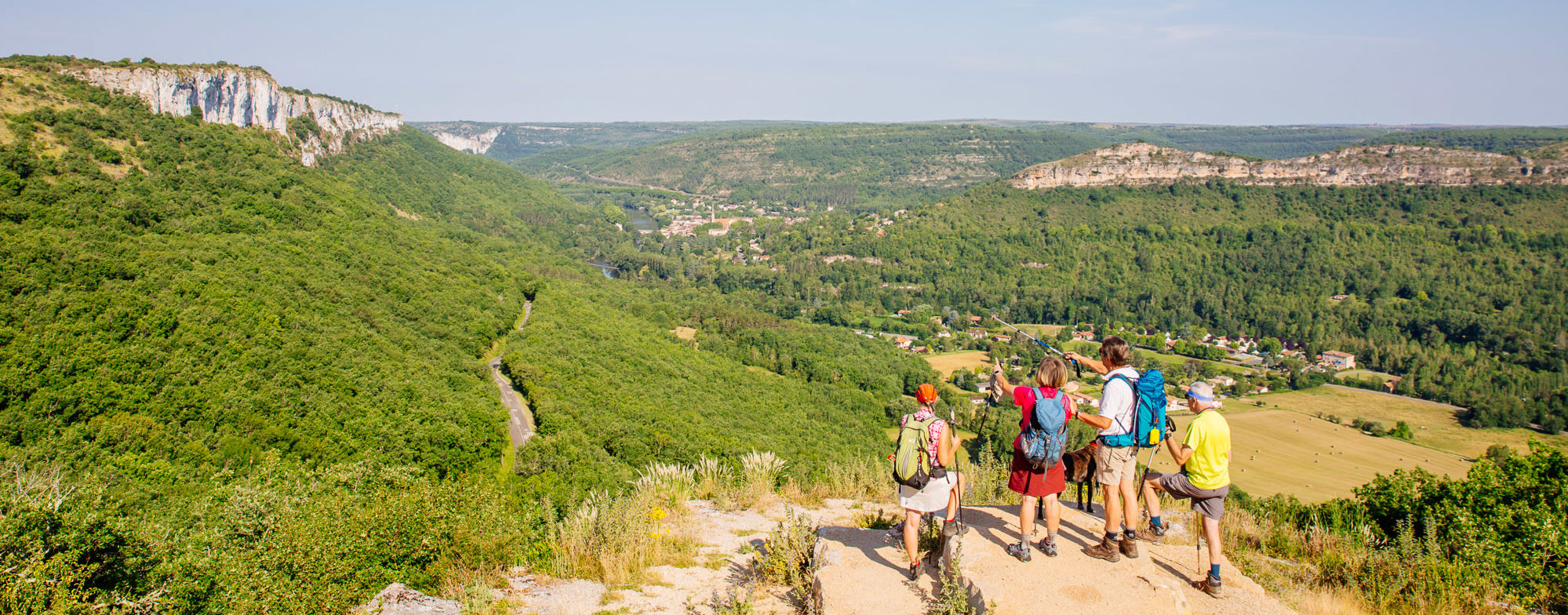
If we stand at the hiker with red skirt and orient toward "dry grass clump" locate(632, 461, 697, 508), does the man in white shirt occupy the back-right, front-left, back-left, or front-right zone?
back-right

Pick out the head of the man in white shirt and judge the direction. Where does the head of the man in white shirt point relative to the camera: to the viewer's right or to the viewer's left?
to the viewer's left

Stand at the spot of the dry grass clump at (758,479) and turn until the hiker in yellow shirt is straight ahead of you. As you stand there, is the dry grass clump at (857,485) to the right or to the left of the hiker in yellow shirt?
left

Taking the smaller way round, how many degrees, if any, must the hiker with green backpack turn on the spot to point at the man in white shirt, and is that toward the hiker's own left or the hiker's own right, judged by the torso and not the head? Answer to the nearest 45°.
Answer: approximately 45° to the hiker's own right

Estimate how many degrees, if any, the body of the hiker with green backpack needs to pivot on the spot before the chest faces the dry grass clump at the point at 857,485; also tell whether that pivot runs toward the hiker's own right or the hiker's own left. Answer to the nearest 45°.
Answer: approximately 45° to the hiker's own left

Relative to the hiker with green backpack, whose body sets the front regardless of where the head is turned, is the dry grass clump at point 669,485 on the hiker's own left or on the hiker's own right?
on the hiker's own left

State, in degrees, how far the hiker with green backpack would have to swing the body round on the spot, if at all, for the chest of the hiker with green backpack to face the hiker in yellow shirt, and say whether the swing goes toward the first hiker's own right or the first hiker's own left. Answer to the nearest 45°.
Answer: approximately 45° to the first hiker's own right

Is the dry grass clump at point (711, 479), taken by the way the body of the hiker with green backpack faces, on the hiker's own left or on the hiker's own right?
on the hiker's own left

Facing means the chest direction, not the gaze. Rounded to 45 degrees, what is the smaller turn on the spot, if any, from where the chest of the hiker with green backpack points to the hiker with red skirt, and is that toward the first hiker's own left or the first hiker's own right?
approximately 45° to the first hiker's own right

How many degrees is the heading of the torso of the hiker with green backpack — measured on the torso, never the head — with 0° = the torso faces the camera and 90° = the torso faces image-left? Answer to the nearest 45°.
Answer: approximately 225°
